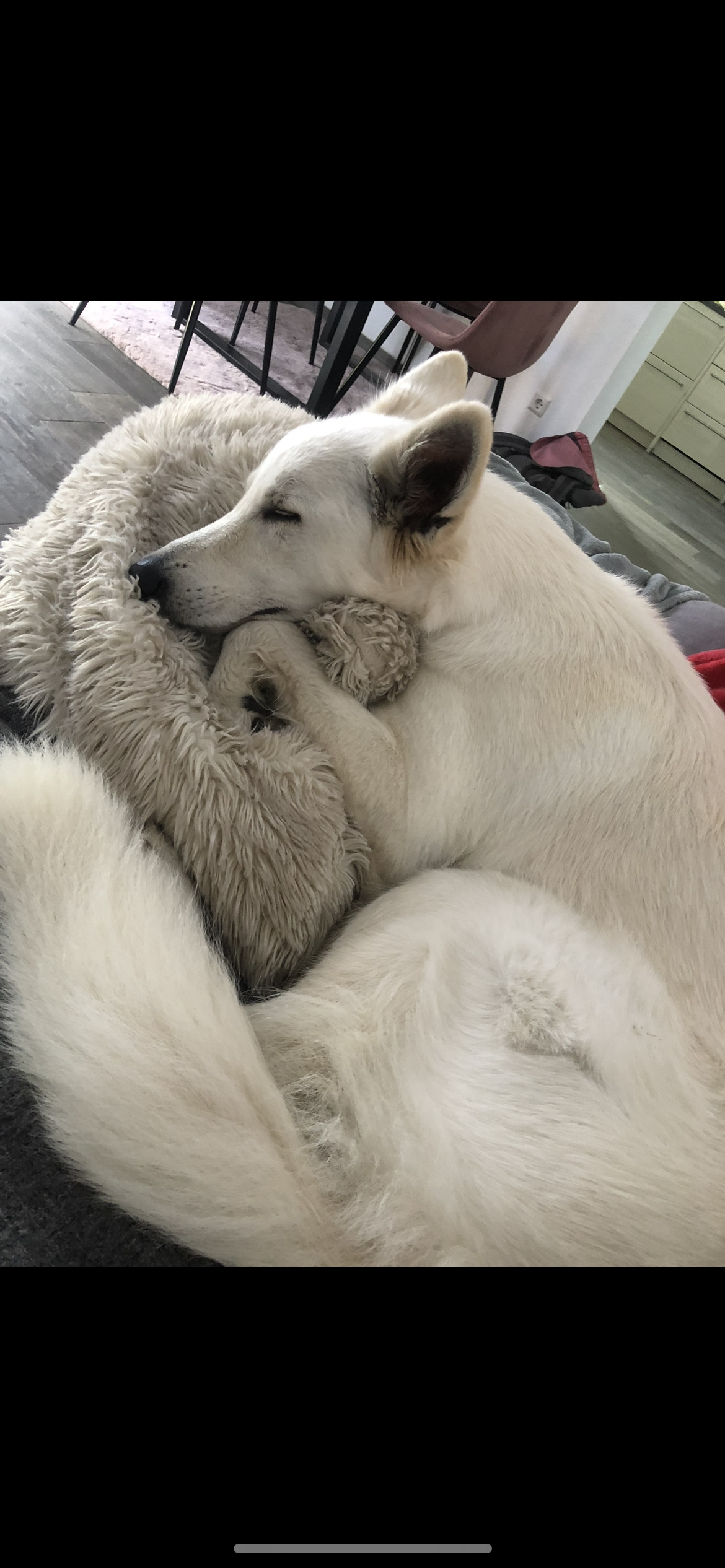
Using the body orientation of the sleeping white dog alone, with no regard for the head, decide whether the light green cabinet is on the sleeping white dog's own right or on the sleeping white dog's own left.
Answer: on the sleeping white dog's own right

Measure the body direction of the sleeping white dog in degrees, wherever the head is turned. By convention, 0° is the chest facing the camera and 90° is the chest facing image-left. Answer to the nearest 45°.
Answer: approximately 135°

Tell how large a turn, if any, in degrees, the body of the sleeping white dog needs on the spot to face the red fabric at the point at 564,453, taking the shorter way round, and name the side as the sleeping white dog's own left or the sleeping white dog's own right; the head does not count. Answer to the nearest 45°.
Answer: approximately 45° to the sleeping white dog's own right

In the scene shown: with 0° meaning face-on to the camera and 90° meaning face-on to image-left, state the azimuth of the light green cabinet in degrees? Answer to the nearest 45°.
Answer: approximately 0°

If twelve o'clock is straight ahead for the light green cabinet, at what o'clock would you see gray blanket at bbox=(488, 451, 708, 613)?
The gray blanket is roughly at 12 o'clock from the light green cabinet.

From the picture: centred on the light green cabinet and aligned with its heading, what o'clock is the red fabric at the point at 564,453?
The red fabric is roughly at 12 o'clock from the light green cabinet.

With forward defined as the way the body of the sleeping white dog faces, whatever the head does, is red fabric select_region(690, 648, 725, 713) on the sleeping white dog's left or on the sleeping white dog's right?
on the sleeping white dog's right

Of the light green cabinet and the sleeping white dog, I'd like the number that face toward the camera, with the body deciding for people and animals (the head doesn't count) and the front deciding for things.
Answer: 1
